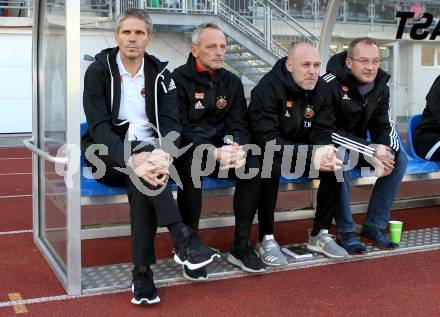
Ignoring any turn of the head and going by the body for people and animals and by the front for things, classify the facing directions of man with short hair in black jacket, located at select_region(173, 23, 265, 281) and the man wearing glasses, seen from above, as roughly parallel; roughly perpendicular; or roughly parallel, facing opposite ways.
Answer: roughly parallel

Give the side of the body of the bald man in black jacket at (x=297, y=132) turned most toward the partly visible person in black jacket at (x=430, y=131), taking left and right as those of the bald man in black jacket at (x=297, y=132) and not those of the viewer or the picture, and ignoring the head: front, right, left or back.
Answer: left

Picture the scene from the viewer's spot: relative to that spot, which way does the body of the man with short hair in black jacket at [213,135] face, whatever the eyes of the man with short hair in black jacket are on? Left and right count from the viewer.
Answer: facing the viewer and to the right of the viewer

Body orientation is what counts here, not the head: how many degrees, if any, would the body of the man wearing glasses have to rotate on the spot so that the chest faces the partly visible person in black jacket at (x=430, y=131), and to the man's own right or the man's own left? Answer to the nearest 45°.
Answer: approximately 90° to the man's own left

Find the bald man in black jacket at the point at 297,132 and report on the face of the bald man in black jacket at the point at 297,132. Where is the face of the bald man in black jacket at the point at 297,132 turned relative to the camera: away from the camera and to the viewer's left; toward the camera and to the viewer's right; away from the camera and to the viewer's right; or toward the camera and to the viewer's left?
toward the camera and to the viewer's right

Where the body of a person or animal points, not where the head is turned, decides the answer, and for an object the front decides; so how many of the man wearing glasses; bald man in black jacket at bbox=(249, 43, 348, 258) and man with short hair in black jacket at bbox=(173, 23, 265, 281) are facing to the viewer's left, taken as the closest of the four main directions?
0

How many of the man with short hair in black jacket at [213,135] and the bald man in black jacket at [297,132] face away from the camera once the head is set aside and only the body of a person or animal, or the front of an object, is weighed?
0

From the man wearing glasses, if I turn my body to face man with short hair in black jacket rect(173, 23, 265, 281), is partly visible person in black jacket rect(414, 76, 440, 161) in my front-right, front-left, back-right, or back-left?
back-right

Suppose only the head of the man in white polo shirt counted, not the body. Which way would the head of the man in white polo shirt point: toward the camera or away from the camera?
toward the camera

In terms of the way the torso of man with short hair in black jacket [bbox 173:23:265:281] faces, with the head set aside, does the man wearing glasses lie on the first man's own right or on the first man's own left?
on the first man's own left

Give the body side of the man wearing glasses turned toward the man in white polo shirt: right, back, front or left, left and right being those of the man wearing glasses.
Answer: right
